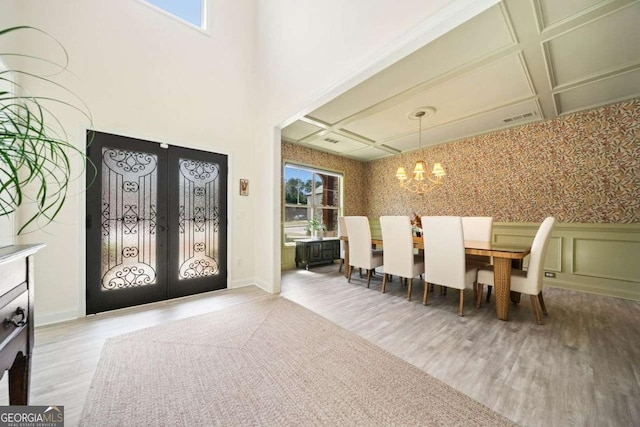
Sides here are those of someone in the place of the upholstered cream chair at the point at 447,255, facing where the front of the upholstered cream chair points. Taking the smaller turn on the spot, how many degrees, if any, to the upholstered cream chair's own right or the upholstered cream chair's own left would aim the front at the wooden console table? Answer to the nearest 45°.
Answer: approximately 180°

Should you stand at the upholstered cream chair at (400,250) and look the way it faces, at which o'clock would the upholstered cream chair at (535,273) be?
the upholstered cream chair at (535,273) is roughly at 2 o'clock from the upholstered cream chair at (400,250).

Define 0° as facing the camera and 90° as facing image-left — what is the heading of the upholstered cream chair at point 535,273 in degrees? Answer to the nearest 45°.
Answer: approximately 90°

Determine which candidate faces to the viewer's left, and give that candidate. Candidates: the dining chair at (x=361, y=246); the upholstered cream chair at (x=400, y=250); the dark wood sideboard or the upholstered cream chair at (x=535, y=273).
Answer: the upholstered cream chair at (x=535, y=273)

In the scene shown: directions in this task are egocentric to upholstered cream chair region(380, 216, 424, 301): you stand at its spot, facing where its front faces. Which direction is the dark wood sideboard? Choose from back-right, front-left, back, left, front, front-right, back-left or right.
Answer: left

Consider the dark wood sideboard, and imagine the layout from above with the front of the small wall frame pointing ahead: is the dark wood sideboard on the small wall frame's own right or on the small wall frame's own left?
on the small wall frame's own left

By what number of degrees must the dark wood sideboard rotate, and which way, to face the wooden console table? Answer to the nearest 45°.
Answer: approximately 45° to its right

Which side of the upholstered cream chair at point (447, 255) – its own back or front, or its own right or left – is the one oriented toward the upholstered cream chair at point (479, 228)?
front

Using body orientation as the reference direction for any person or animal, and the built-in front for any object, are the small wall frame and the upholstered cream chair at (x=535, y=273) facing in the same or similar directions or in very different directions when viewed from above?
very different directions

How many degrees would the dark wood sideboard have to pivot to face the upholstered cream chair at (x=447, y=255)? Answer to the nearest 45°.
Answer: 0° — it already faces it

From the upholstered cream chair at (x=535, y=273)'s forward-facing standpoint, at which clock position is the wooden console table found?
The wooden console table is roughly at 10 o'clock from the upholstered cream chair.
